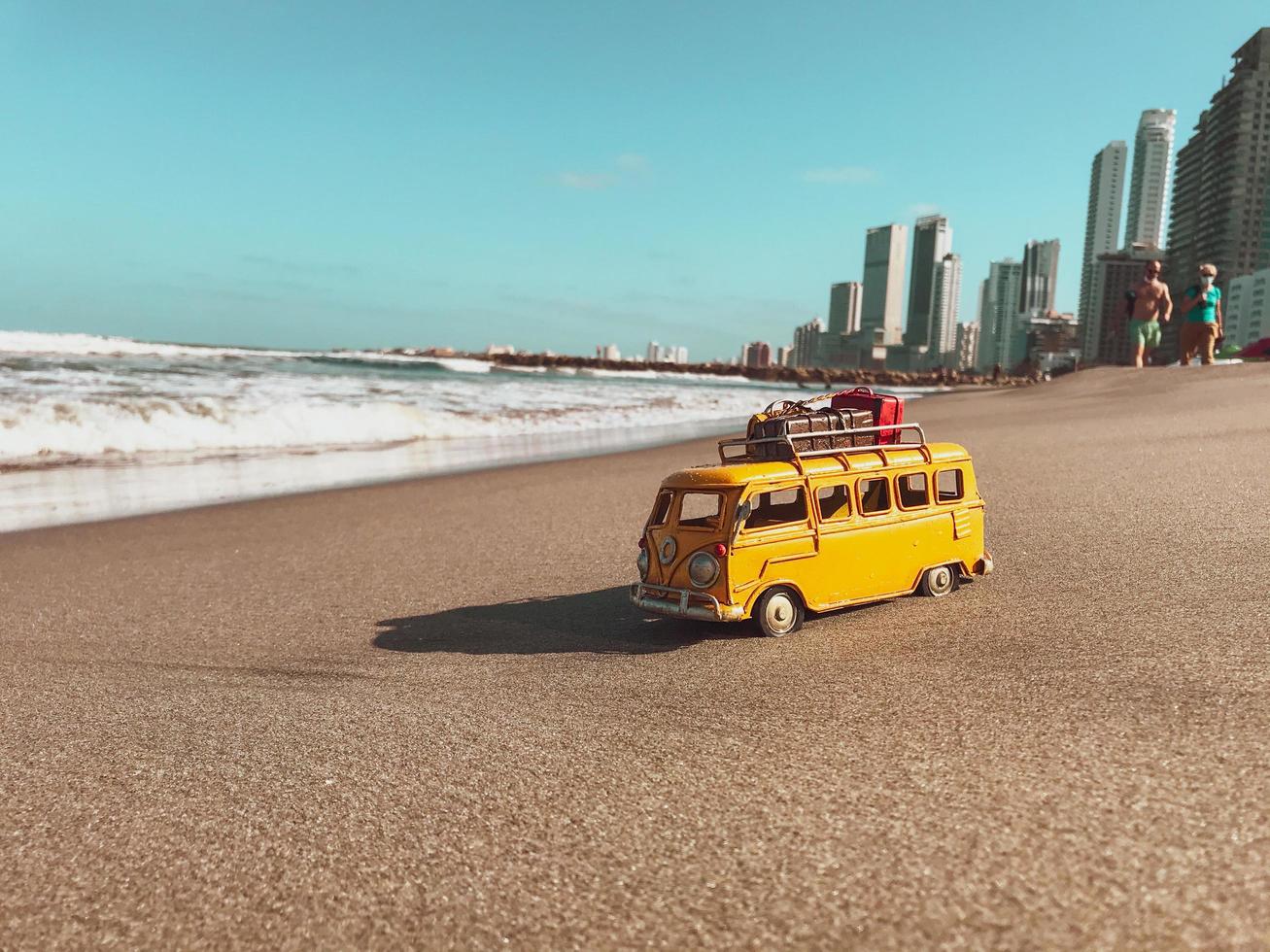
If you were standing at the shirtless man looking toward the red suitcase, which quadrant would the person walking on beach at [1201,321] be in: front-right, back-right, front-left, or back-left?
back-left

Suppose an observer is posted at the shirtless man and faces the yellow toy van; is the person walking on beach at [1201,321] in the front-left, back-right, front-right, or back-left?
back-left

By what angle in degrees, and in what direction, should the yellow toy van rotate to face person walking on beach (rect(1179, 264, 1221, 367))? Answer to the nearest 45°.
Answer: approximately 180°

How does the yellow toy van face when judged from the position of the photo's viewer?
facing the viewer and to the left of the viewer

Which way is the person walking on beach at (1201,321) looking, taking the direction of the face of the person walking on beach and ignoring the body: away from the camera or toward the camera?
toward the camera

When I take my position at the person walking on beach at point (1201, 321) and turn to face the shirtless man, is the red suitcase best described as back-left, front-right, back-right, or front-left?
front-left

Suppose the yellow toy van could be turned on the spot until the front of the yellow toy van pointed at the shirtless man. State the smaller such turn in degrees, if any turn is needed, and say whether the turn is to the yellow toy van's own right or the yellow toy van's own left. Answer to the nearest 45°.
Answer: approximately 135° to the yellow toy van's own right
